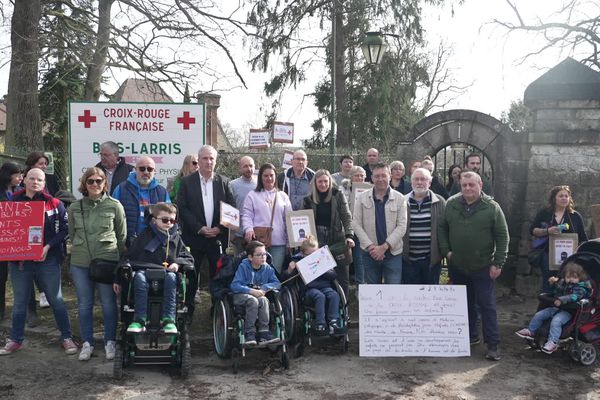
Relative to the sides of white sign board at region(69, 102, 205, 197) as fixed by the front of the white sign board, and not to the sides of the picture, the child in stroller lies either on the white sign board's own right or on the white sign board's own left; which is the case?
on the white sign board's own left

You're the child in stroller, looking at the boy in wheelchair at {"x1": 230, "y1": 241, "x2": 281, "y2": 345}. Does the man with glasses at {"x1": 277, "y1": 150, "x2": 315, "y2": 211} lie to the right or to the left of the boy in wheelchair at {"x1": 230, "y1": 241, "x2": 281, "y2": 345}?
right

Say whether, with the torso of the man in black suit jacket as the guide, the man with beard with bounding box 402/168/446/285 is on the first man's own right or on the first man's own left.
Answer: on the first man's own left

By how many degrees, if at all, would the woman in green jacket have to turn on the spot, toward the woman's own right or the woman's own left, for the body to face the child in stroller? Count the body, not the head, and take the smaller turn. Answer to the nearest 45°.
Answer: approximately 90° to the woman's own left

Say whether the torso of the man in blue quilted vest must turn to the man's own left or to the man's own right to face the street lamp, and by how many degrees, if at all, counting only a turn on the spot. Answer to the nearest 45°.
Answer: approximately 135° to the man's own left
